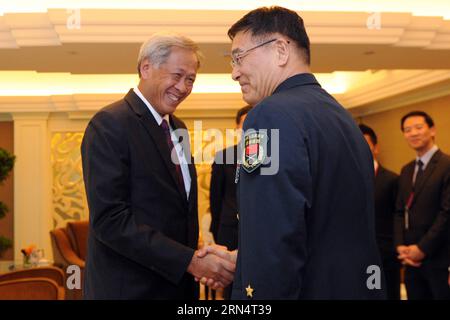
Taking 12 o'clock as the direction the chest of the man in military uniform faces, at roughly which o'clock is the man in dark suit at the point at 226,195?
The man in dark suit is roughly at 1 o'clock from the man in military uniform.

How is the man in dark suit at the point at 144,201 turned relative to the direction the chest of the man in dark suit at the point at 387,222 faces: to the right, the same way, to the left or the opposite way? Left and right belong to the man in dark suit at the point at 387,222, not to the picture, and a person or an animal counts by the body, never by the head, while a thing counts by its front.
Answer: to the left

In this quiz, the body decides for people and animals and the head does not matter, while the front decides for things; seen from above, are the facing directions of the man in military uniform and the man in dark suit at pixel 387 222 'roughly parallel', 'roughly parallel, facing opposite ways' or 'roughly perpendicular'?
roughly perpendicular

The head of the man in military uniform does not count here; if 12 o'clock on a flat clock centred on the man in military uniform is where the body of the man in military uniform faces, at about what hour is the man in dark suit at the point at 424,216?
The man in dark suit is roughly at 2 o'clock from the man in military uniform.

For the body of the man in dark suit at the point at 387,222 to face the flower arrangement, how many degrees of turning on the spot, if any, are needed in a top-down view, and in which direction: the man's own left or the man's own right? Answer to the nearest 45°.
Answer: approximately 45° to the man's own right

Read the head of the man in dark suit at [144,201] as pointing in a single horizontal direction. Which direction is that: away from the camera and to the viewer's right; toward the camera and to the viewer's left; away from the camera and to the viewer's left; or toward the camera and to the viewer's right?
toward the camera and to the viewer's right

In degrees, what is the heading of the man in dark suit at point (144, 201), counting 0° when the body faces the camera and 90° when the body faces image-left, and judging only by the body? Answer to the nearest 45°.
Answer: approximately 315°

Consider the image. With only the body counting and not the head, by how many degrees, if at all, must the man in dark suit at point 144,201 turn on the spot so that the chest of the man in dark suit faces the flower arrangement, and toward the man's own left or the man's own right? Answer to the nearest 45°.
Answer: approximately 135° to the man's own left

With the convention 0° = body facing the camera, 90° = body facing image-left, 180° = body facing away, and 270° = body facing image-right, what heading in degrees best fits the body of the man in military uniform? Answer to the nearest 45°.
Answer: approximately 135°
